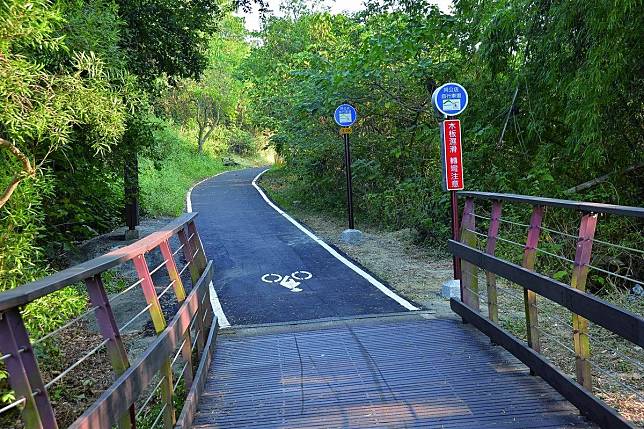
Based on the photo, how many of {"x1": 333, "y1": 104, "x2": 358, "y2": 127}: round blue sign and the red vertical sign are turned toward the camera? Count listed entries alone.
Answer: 2

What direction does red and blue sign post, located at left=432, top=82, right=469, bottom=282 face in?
toward the camera

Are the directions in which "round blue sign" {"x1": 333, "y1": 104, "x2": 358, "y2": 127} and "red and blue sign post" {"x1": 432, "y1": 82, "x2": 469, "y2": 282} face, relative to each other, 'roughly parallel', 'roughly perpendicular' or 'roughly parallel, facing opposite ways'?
roughly parallel

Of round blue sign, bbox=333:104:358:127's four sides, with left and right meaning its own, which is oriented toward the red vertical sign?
front

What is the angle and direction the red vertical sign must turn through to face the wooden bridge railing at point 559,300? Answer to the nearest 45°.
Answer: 0° — it already faces it

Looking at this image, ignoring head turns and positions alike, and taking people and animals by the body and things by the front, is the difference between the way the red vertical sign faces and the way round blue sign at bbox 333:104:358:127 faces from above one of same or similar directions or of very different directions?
same or similar directions

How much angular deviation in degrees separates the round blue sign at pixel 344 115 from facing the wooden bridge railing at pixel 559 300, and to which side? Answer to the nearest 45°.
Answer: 0° — it already faces it

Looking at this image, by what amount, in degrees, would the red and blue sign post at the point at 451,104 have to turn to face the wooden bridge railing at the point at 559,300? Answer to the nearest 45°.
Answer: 0° — it already faces it

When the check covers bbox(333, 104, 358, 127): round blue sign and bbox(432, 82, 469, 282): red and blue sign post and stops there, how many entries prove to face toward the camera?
2
